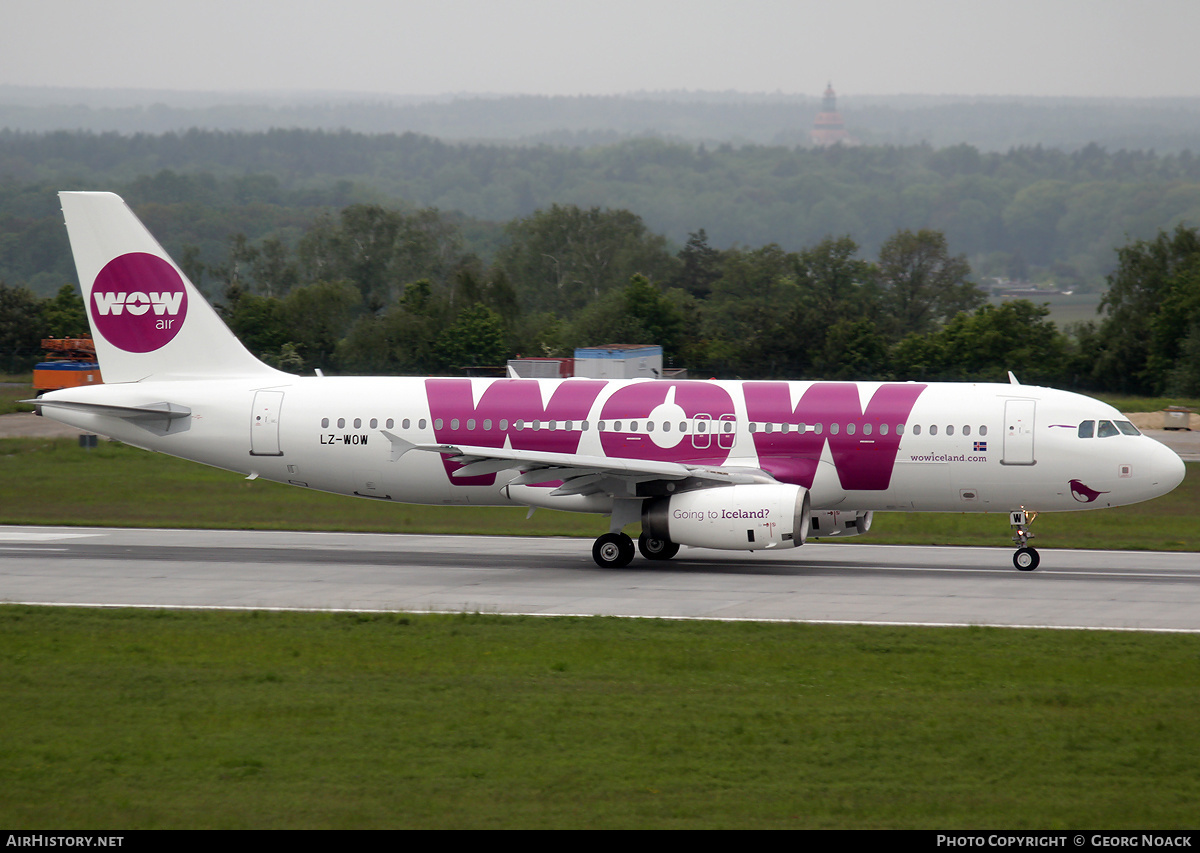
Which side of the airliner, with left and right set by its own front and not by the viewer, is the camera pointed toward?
right
